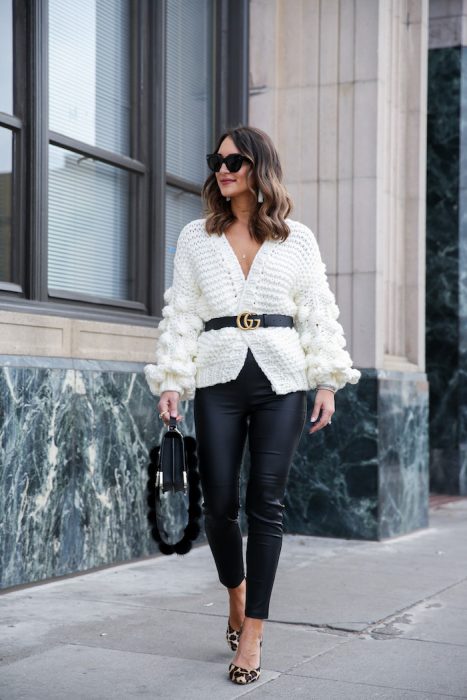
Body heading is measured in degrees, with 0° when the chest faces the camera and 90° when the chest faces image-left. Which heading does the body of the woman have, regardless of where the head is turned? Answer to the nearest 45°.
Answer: approximately 0°

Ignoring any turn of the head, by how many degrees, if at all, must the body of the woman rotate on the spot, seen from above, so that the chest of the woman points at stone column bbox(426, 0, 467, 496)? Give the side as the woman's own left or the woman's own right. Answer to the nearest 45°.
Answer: approximately 180°
